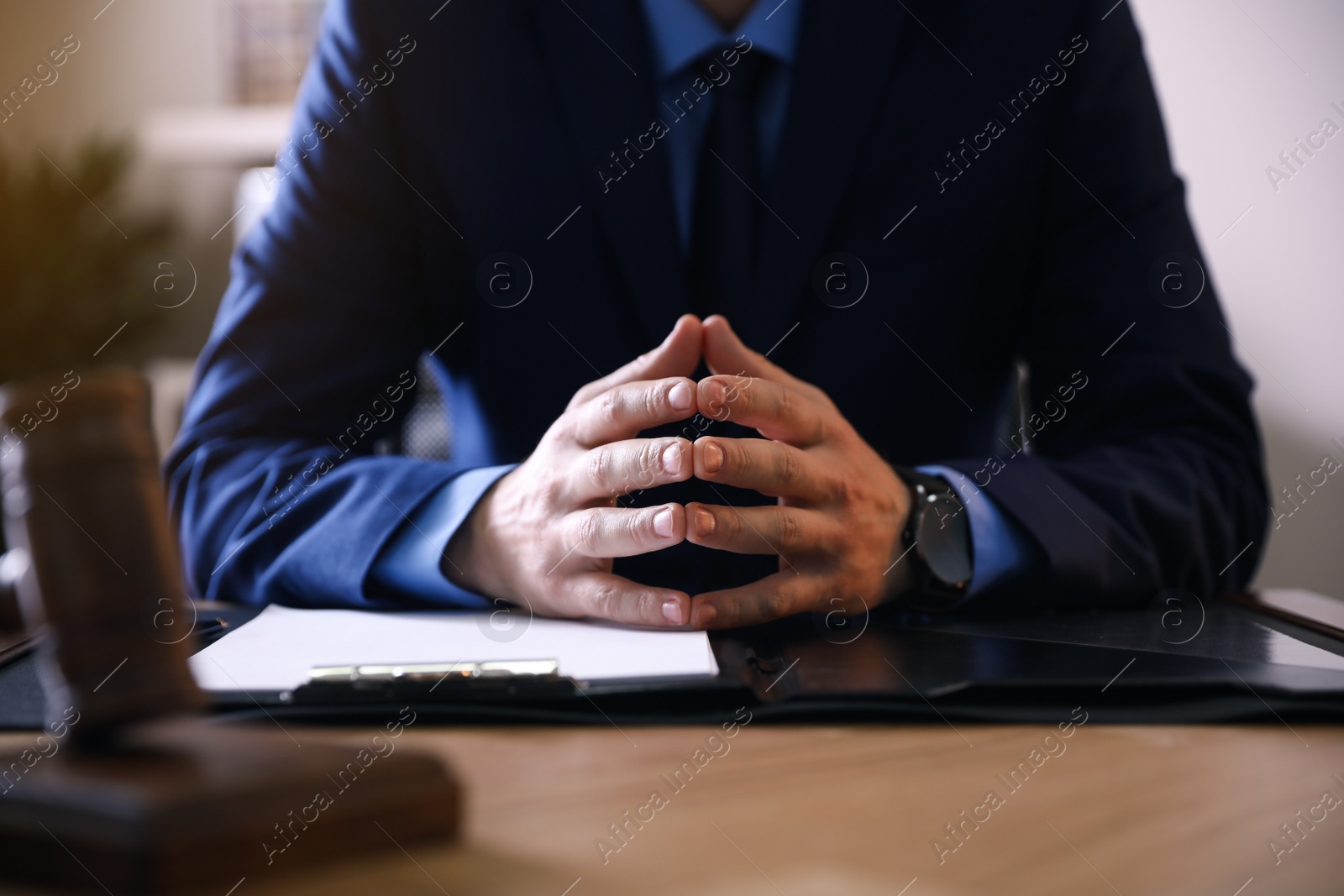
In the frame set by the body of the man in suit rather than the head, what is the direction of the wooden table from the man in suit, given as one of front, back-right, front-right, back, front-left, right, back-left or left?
front

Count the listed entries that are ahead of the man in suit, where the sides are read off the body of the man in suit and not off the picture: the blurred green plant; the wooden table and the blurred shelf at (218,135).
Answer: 1

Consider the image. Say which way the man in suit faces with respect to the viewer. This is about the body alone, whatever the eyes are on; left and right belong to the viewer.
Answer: facing the viewer

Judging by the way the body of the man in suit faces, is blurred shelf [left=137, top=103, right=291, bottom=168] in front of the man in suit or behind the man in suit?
behind

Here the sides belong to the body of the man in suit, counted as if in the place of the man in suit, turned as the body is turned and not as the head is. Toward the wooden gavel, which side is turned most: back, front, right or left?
front

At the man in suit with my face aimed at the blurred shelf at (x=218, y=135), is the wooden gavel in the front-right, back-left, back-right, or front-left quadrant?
back-left

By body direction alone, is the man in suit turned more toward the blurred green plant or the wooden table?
the wooden table

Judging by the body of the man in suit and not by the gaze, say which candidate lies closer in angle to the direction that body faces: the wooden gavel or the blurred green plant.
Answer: the wooden gavel

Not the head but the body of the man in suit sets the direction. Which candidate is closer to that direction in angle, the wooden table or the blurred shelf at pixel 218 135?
the wooden table

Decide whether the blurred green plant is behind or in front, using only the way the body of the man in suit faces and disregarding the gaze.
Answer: behind
